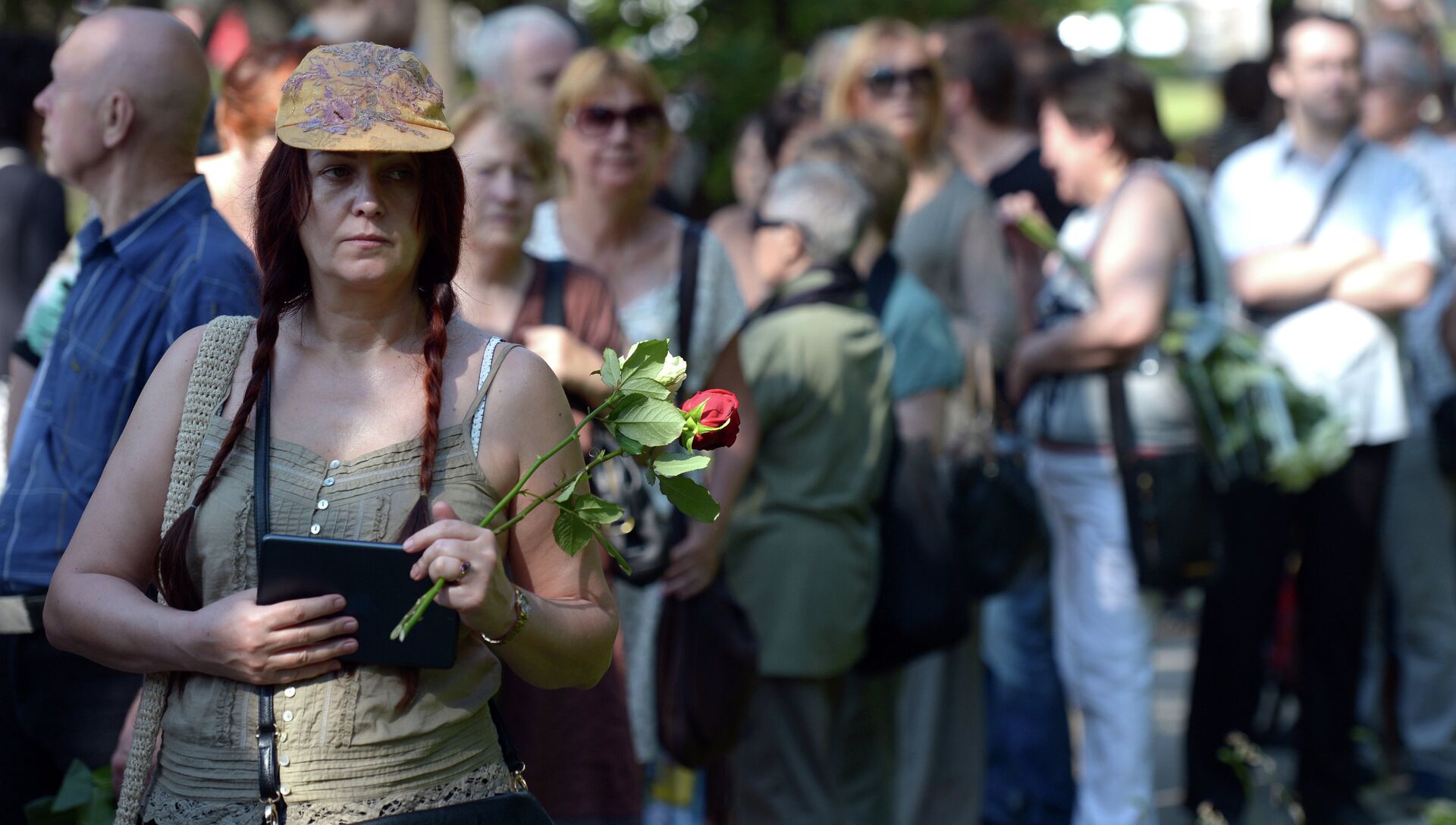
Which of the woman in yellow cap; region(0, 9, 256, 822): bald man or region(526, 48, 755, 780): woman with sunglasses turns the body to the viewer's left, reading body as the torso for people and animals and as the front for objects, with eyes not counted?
the bald man

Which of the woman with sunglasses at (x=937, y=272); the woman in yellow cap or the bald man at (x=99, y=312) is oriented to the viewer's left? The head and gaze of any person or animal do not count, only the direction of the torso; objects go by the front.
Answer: the bald man

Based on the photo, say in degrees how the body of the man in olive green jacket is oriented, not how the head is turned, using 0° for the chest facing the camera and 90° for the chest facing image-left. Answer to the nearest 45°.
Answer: approximately 135°

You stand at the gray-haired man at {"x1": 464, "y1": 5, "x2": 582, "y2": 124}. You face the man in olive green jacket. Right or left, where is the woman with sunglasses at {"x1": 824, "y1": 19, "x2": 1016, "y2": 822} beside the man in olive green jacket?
left

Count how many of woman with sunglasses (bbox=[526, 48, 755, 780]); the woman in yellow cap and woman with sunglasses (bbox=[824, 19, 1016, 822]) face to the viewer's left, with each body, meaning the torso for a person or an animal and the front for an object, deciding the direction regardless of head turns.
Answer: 0

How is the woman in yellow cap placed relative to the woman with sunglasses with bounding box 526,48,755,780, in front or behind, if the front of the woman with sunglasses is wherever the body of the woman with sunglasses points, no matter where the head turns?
in front

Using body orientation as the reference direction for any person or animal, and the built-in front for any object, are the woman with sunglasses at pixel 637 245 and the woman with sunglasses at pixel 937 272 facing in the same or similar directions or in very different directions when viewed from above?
same or similar directions

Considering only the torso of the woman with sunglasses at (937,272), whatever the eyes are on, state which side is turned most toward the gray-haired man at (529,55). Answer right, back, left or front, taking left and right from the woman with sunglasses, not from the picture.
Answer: right

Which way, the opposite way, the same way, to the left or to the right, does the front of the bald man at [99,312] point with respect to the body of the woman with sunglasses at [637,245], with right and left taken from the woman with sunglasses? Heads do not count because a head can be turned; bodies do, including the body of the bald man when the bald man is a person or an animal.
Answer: to the right

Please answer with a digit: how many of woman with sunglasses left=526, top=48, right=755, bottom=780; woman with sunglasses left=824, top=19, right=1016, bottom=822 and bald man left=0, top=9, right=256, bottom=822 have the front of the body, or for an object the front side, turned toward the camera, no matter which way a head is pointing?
2

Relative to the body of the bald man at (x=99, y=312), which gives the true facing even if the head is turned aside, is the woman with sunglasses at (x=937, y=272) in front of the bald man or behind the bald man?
behind

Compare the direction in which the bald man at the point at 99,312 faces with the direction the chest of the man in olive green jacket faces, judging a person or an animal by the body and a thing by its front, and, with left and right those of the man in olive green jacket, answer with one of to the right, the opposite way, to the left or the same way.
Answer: to the left

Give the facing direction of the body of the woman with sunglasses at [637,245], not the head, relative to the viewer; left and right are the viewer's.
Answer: facing the viewer

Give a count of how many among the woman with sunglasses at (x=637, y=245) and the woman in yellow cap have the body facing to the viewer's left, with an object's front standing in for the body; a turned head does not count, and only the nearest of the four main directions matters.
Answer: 0

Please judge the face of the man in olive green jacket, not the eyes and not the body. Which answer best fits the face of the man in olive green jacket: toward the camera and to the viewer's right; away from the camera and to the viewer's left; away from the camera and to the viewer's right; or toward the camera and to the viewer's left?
away from the camera and to the viewer's left
